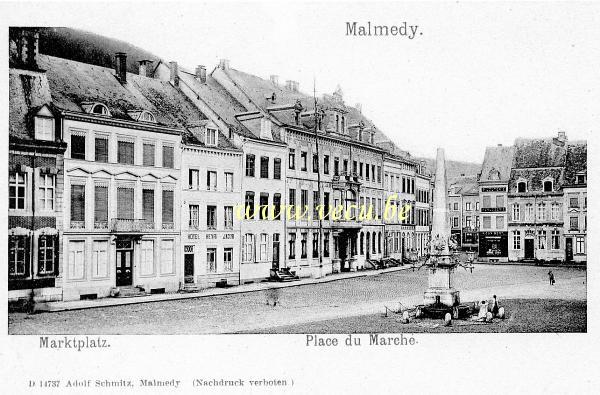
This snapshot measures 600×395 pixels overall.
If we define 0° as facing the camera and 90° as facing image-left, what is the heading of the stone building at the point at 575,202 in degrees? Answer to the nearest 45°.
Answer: approximately 0°

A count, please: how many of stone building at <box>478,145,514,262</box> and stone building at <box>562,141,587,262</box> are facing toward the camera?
2

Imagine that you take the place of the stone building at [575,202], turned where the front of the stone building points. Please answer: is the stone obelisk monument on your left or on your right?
on your right

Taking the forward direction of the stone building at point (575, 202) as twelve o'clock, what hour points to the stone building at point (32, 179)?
the stone building at point (32, 179) is roughly at 2 o'clock from the stone building at point (575, 202).

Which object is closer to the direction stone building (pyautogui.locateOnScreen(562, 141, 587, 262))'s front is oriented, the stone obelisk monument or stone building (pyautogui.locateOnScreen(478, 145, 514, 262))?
the stone obelisk monument
